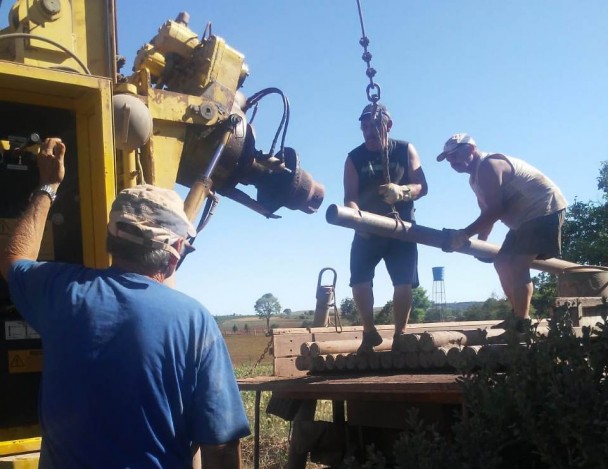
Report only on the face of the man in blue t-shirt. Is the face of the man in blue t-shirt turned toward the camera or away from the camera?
away from the camera

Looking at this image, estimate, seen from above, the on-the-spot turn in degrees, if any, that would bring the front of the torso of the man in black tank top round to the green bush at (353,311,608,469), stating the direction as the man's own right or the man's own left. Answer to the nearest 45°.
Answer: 0° — they already face it

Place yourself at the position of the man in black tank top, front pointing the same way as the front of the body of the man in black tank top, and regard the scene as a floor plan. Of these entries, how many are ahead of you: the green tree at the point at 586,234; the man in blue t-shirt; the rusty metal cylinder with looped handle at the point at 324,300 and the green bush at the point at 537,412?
2

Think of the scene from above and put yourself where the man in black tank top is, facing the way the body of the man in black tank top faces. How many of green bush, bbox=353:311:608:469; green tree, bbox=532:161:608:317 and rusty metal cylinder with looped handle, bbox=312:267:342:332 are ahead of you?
1

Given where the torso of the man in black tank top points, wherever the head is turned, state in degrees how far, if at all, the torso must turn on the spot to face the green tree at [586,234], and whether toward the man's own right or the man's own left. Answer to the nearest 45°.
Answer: approximately 180°

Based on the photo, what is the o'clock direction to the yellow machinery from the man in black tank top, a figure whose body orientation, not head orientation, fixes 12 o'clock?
The yellow machinery is roughly at 1 o'clock from the man in black tank top.

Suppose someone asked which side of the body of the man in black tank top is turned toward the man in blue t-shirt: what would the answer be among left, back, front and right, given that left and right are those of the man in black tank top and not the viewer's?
front

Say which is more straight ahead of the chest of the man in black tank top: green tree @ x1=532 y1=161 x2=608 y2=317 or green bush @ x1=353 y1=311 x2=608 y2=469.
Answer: the green bush

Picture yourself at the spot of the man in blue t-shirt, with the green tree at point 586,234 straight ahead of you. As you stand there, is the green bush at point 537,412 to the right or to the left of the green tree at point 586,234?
right

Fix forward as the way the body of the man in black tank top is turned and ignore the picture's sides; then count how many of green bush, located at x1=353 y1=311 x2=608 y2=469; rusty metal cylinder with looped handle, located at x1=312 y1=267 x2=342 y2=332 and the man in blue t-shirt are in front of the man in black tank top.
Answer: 2

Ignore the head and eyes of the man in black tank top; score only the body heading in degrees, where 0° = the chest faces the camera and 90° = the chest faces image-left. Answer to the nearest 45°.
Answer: approximately 0°
